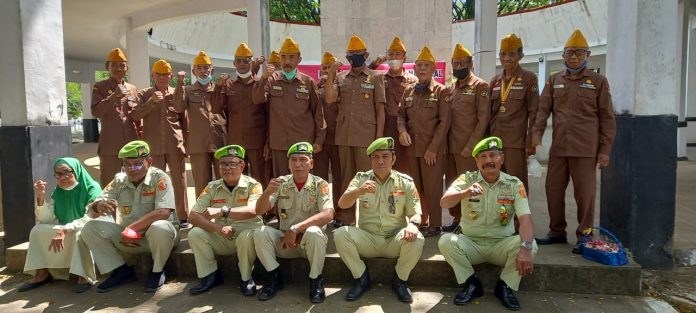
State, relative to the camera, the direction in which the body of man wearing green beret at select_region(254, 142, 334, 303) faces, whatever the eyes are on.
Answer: toward the camera

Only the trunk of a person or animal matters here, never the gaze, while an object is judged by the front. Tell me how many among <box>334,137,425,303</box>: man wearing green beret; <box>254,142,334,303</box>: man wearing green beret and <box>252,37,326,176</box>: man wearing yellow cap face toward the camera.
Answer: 3

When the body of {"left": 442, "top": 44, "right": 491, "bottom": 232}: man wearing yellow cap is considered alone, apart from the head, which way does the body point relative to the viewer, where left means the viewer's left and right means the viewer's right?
facing the viewer and to the left of the viewer

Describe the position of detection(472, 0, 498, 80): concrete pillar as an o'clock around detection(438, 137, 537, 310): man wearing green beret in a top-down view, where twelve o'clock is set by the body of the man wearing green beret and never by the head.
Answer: The concrete pillar is roughly at 6 o'clock from the man wearing green beret.

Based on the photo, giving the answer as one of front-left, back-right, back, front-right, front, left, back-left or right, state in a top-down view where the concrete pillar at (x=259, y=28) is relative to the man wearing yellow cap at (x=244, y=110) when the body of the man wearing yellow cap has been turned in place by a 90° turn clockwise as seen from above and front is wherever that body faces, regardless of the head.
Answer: right

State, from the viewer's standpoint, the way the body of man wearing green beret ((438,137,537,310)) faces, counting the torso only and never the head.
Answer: toward the camera

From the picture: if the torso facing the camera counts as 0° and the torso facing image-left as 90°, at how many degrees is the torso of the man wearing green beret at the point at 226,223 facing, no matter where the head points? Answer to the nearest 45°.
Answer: approximately 0°

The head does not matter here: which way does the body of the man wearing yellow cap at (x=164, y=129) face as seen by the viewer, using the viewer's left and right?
facing the viewer
